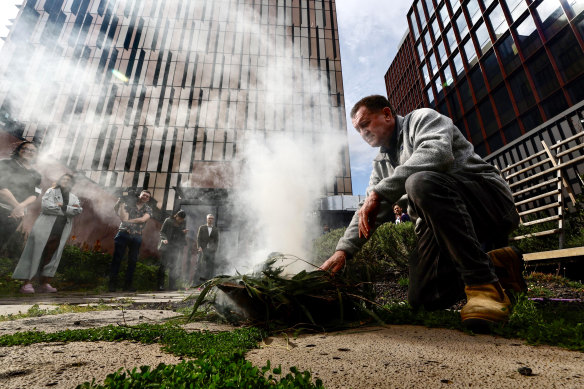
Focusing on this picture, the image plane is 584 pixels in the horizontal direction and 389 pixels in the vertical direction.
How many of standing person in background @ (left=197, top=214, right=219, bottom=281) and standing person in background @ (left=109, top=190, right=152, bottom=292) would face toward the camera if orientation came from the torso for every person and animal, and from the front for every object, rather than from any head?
2

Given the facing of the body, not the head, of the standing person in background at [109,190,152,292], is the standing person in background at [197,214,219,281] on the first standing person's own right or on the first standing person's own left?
on the first standing person's own left

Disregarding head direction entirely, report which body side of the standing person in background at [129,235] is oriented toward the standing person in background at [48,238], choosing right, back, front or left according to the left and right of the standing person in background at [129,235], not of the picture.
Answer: right

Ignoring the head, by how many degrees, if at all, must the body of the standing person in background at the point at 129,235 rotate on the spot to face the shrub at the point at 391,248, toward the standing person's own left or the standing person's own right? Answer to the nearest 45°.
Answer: approximately 45° to the standing person's own left

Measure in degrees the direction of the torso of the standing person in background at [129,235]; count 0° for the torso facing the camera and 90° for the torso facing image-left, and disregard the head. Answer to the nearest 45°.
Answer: approximately 0°

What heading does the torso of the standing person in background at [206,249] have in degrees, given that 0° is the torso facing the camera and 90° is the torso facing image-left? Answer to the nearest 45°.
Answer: approximately 0°
